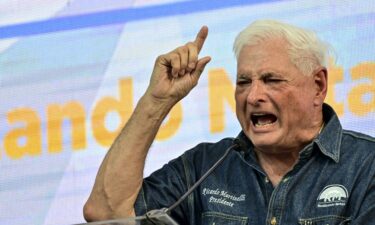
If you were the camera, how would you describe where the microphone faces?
facing to the right of the viewer

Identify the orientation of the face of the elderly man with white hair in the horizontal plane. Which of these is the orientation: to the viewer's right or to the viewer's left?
to the viewer's left
